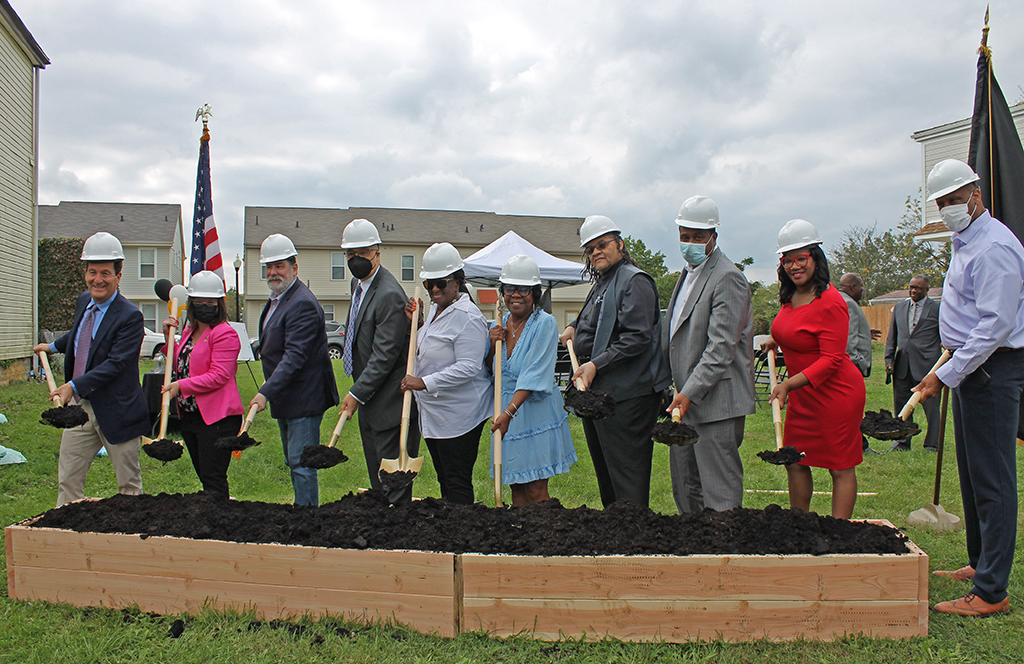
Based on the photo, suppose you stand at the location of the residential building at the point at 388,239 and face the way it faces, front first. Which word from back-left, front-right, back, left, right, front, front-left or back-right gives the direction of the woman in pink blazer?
front

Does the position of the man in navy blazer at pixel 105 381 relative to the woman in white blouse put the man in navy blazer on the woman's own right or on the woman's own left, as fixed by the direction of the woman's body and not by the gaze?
on the woman's own right

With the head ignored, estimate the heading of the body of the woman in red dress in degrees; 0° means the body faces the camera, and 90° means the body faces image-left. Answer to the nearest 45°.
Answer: approximately 45°

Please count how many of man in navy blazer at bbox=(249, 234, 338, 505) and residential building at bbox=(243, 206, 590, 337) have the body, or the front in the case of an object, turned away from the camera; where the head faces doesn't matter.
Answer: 0

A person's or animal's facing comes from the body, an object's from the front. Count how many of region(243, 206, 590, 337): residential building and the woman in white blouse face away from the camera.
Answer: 0

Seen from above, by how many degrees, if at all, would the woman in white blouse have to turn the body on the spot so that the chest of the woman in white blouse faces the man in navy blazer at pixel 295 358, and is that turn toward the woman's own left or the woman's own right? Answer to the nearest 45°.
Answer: approximately 45° to the woman's own right

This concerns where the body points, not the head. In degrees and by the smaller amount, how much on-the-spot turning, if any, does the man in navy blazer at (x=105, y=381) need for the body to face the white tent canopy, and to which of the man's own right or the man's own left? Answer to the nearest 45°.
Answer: approximately 180°

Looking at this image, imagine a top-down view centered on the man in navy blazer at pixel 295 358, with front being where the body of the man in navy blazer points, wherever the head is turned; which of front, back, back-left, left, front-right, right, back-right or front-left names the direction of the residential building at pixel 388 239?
back-right

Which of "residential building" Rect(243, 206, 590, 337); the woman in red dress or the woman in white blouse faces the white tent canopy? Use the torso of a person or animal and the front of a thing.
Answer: the residential building

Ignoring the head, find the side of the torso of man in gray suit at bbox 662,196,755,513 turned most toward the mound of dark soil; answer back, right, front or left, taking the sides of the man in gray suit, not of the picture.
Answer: front

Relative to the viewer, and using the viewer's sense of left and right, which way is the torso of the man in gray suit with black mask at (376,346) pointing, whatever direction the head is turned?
facing the viewer and to the left of the viewer

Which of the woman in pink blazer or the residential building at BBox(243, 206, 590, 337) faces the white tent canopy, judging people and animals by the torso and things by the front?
the residential building

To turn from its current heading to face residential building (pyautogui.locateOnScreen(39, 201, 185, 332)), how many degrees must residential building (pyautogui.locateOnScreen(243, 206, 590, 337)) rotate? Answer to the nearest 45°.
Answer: approximately 90° to its right

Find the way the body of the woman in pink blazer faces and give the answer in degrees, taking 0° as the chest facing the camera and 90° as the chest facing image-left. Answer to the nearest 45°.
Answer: approximately 45°
